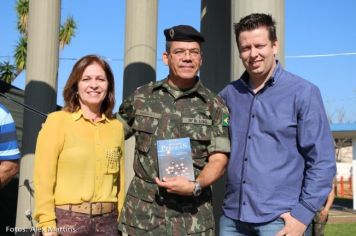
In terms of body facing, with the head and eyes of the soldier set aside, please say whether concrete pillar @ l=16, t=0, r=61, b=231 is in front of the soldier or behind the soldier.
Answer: behind

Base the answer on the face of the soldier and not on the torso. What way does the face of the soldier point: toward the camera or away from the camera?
toward the camera

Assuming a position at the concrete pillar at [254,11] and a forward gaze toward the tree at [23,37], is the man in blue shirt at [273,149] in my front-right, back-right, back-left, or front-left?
back-left

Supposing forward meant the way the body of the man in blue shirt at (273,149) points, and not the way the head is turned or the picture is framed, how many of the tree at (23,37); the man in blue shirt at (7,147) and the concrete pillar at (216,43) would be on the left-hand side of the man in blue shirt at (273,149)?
0

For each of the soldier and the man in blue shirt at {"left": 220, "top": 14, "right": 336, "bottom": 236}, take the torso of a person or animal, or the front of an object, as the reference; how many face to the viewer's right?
0

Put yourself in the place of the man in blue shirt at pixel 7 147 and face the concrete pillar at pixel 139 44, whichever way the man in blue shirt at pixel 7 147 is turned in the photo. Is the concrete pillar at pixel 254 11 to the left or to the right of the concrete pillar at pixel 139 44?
right

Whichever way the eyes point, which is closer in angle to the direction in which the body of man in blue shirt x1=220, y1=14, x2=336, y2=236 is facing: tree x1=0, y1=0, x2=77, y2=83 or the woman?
the woman

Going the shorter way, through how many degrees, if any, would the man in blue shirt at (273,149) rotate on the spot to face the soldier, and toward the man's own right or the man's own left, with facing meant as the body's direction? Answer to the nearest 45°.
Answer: approximately 45° to the man's own right

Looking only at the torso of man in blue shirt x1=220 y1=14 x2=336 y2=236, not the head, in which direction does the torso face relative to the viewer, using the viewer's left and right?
facing the viewer and to the left of the viewer

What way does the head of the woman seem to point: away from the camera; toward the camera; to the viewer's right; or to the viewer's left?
toward the camera

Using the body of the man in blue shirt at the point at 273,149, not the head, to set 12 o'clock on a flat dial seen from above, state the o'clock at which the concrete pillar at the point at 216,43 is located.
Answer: The concrete pillar is roughly at 4 o'clock from the man in blue shirt.

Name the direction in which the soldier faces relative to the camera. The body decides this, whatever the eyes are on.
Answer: toward the camera

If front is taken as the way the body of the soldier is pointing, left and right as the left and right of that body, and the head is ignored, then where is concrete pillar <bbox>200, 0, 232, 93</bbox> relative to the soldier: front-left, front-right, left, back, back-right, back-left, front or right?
back

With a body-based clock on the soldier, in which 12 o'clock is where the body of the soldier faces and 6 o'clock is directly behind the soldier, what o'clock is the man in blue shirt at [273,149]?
The man in blue shirt is roughly at 10 o'clock from the soldier.

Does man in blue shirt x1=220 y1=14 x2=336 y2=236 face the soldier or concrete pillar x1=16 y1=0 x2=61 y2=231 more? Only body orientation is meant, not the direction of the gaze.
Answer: the soldier

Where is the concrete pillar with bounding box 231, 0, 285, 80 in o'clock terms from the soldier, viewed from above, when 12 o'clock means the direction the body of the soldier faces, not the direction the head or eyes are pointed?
The concrete pillar is roughly at 7 o'clock from the soldier.

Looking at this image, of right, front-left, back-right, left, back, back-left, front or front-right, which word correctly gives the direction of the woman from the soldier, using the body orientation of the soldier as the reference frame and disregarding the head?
right
